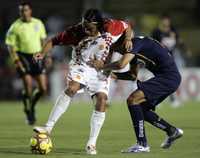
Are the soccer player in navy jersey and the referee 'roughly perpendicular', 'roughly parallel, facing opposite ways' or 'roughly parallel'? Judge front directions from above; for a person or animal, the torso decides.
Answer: roughly perpendicular

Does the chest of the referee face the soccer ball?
yes

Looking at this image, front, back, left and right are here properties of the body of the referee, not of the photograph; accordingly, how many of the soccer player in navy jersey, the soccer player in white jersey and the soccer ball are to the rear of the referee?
0

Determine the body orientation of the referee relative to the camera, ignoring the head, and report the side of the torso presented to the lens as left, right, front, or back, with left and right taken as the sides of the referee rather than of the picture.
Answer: front

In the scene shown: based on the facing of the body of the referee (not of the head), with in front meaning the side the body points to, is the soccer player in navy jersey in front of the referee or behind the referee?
in front

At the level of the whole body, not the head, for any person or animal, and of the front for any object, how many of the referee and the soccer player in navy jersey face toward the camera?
1

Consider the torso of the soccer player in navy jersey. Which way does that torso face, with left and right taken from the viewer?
facing to the left of the viewer

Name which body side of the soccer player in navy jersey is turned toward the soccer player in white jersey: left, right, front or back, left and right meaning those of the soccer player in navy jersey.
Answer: front
